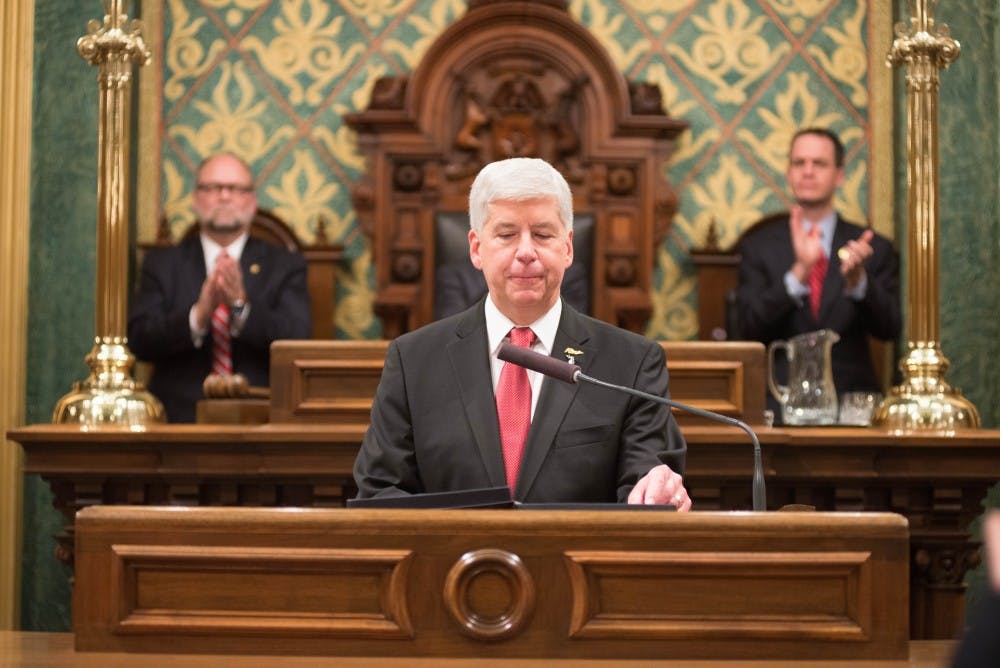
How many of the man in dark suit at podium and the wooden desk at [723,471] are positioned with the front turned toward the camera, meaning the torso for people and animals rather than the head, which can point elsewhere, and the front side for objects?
2

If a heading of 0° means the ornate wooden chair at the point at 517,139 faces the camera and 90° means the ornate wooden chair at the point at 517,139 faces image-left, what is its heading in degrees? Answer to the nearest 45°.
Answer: approximately 0°

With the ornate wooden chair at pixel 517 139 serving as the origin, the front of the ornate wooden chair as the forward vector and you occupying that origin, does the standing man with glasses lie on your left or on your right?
on your right

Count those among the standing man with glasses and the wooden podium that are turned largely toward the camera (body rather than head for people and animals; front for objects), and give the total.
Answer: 2

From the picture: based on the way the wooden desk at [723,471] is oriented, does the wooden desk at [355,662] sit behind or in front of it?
in front

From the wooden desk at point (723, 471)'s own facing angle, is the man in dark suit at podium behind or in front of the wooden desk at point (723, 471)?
in front

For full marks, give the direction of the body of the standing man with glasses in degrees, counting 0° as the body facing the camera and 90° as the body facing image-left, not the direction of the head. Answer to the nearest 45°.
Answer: approximately 0°

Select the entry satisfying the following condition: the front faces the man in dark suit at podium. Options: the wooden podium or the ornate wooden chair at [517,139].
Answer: the ornate wooden chair
